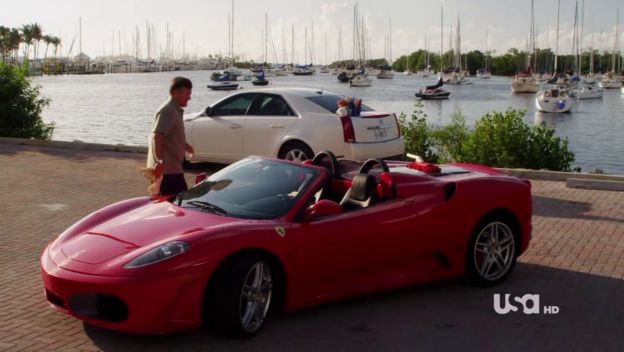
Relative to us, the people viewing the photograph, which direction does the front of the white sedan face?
facing away from the viewer and to the left of the viewer

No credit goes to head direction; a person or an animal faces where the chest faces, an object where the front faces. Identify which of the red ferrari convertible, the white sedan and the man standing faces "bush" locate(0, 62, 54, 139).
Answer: the white sedan

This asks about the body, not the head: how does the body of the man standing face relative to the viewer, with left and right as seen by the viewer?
facing to the right of the viewer

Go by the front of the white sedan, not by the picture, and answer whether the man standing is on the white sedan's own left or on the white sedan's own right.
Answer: on the white sedan's own left

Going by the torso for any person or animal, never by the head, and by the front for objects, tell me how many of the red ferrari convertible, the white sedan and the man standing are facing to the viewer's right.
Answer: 1

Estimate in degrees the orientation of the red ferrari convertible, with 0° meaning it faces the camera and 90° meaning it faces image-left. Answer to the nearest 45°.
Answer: approximately 45°

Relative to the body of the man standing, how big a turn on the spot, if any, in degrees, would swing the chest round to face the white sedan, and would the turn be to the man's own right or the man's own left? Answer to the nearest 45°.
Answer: approximately 90° to the man's own left

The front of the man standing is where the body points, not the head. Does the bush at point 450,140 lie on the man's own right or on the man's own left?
on the man's own left

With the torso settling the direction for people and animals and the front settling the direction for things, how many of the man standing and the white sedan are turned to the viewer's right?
1

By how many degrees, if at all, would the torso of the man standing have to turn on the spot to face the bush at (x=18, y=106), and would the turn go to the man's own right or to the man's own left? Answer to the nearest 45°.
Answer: approximately 90° to the man's own left

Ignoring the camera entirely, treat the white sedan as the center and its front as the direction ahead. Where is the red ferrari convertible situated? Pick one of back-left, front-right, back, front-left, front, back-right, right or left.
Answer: back-left

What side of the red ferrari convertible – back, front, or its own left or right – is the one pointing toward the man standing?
right
